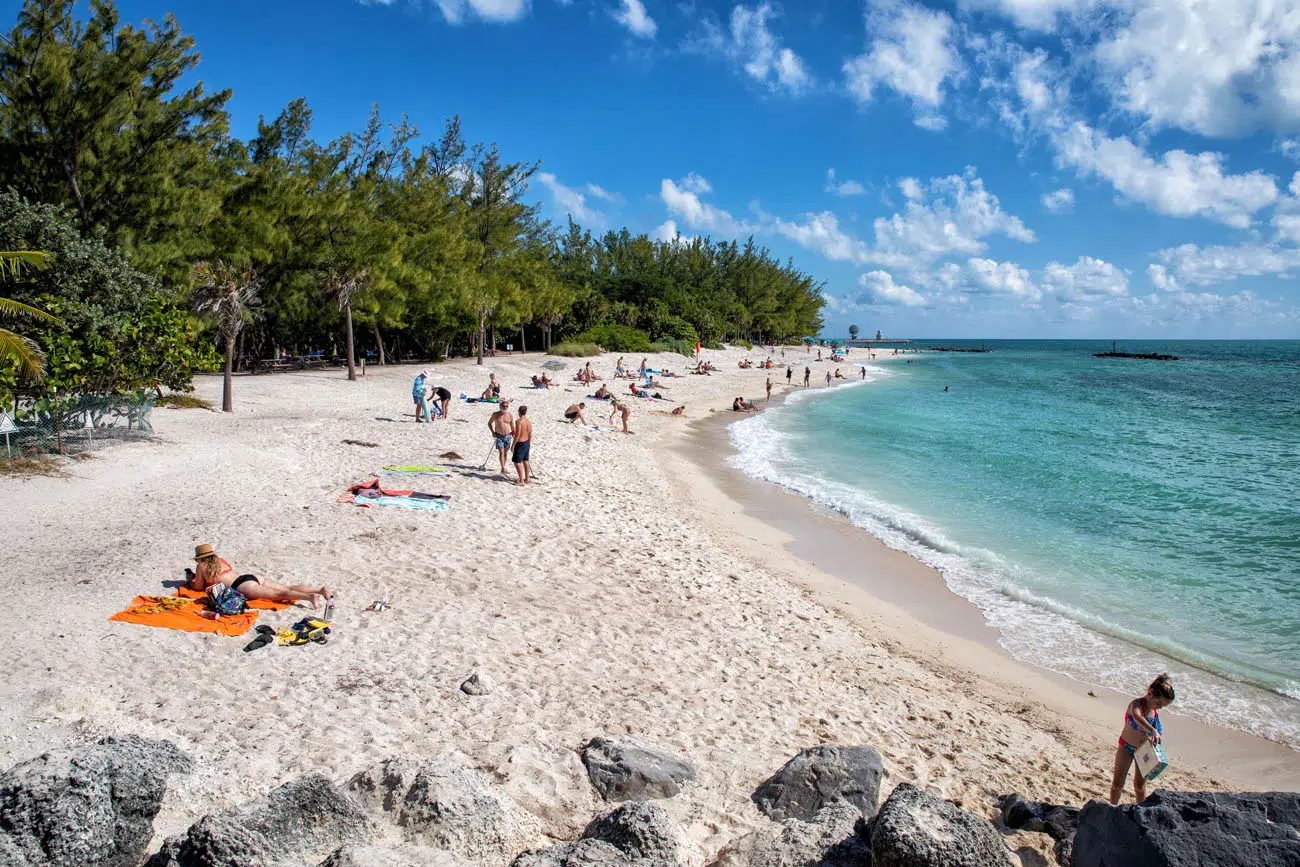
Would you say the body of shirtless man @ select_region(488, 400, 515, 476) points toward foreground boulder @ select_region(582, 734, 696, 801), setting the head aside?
yes

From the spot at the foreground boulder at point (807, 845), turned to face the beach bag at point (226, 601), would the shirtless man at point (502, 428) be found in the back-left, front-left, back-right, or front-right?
front-right

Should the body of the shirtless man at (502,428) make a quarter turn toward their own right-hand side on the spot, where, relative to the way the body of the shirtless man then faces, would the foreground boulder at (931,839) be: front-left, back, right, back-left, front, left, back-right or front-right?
left

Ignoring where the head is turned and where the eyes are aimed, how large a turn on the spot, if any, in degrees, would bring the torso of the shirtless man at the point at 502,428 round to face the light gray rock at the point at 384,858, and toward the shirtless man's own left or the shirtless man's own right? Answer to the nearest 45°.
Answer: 0° — they already face it

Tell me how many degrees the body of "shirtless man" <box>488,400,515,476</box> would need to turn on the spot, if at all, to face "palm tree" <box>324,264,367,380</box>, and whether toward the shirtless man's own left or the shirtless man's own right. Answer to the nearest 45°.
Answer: approximately 180°

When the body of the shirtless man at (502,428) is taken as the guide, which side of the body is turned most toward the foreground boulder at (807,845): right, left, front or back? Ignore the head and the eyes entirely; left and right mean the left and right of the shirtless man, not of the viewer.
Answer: front

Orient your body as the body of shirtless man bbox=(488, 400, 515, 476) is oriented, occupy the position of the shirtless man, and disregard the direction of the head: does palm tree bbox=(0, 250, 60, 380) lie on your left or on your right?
on your right

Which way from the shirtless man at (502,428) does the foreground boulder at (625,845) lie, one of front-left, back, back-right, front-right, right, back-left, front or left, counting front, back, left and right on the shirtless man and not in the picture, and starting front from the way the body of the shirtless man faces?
front

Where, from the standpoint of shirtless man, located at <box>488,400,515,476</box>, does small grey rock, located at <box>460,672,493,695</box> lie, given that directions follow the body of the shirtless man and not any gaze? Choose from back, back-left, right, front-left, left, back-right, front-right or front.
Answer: front

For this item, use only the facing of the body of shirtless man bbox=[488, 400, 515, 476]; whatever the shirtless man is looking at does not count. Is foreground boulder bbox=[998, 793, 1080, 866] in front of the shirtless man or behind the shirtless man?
in front

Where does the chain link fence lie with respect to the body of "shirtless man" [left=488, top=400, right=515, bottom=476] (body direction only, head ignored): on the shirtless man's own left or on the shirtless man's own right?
on the shirtless man's own right

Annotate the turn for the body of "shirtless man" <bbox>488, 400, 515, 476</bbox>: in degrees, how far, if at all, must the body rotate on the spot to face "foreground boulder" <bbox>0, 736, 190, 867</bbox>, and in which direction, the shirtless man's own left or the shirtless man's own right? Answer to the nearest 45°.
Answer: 0° — they already face it

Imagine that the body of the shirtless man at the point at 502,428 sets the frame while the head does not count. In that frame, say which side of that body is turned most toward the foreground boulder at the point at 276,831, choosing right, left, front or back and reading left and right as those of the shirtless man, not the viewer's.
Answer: front

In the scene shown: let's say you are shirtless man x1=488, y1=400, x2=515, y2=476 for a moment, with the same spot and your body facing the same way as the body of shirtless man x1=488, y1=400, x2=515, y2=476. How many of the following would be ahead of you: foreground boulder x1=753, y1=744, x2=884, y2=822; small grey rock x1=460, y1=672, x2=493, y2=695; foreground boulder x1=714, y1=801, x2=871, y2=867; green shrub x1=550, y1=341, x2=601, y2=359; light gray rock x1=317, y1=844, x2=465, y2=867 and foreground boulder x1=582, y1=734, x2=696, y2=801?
5

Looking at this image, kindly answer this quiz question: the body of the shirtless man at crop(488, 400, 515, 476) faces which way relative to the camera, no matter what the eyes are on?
toward the camera
